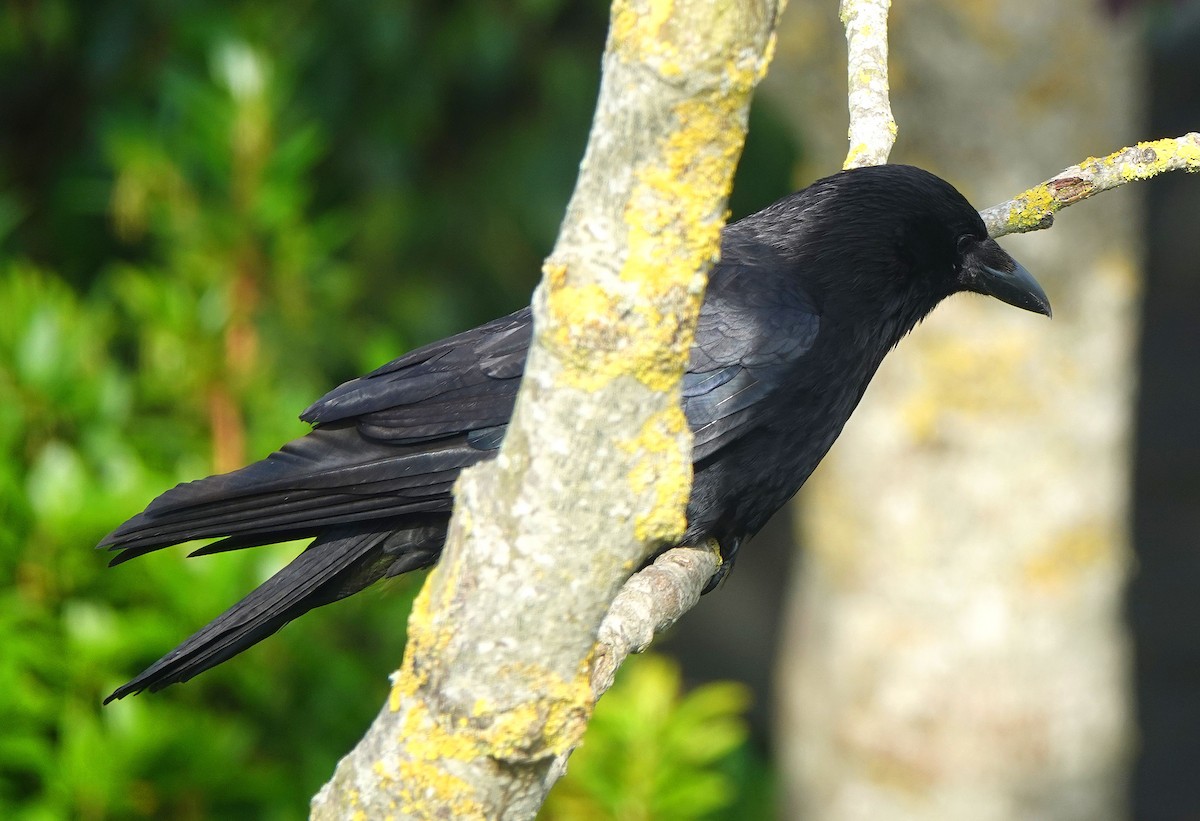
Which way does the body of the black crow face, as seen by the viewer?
to the viewer's right

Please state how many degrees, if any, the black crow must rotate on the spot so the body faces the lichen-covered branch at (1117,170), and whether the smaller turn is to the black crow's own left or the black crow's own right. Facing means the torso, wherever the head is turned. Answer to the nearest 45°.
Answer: approximately 45° to the black crow's own right

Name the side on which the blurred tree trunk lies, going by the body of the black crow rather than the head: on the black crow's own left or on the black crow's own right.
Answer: on the black crow's own left
